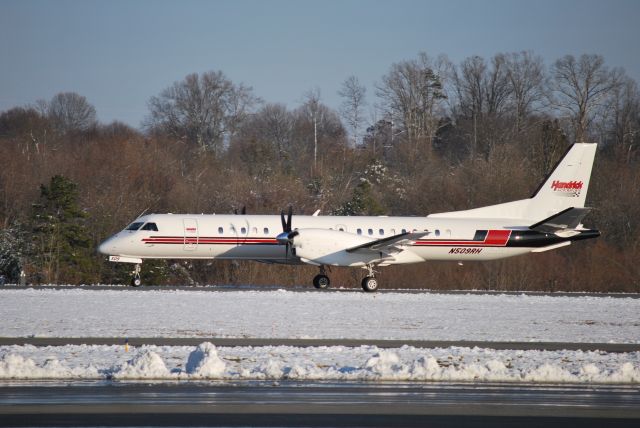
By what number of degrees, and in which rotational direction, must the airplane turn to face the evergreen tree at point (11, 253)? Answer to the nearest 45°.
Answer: approximately 45° to its right

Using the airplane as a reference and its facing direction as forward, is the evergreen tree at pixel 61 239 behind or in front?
in front

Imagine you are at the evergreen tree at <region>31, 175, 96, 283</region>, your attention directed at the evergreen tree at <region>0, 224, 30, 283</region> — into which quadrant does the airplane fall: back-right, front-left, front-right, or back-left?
back-left

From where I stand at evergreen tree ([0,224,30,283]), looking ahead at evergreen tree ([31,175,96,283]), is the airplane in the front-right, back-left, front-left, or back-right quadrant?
front-right

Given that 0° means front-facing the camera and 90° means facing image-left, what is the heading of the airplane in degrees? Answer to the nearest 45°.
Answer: approximately 90°
